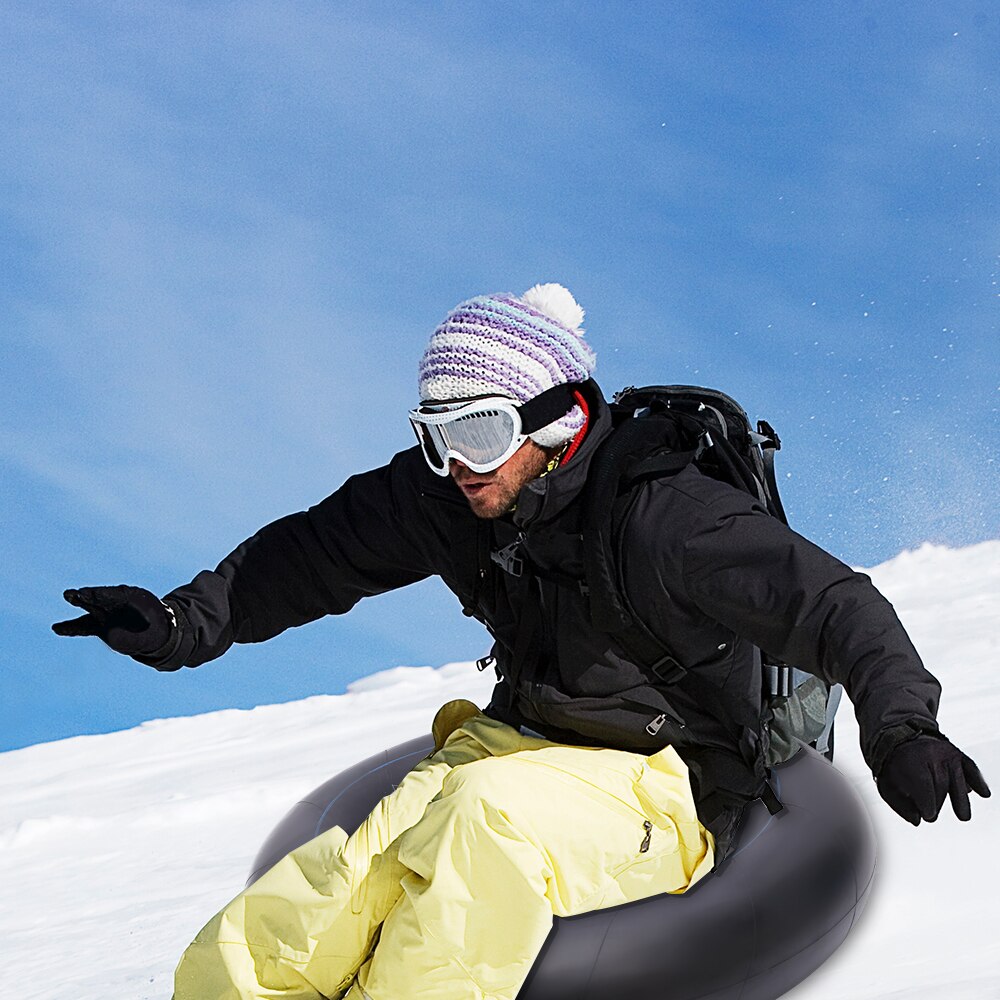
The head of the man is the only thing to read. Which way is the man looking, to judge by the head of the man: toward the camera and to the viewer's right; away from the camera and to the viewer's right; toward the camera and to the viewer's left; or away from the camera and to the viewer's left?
toward the camera and to the viewer's left

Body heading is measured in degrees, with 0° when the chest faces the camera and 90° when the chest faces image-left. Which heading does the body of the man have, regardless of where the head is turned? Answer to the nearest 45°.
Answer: approximately 45°
